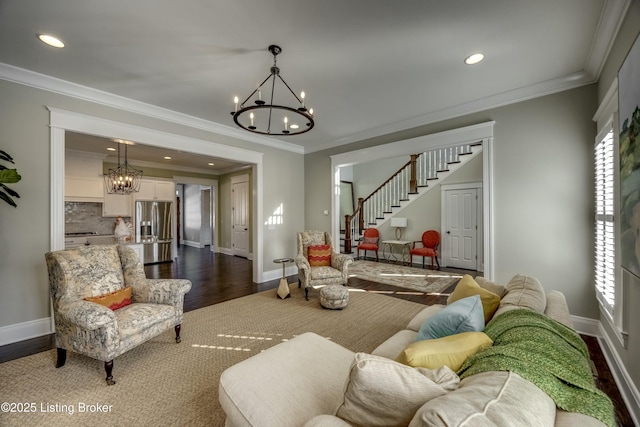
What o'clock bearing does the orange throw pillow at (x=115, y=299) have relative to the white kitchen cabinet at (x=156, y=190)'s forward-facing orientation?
The orange throw pillow is roughly at 12 o'clock from the white kitchen cabinet.

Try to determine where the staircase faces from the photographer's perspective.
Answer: facing to the left of the viewer

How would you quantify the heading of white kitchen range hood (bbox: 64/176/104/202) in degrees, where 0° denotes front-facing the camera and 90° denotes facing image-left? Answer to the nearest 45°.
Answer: approximately 0°

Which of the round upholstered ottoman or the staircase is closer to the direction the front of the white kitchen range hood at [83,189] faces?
the round upholstered ottoman

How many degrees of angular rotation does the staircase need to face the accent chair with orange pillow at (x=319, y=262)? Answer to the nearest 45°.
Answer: approximately 90° to its left

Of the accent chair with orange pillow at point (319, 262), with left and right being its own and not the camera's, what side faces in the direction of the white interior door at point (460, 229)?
left

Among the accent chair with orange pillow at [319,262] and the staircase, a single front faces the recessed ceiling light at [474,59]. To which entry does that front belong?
the accent chair with orange pillow

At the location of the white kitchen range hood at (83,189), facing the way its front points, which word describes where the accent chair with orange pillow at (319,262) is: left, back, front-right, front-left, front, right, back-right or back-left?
front-left

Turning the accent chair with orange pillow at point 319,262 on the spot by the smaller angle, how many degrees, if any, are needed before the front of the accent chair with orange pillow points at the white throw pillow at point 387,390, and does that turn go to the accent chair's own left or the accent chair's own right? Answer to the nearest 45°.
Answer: approximately 45° to the accent chair's own right

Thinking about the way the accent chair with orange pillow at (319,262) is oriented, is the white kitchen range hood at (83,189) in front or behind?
behind
